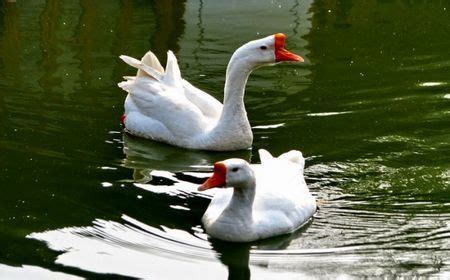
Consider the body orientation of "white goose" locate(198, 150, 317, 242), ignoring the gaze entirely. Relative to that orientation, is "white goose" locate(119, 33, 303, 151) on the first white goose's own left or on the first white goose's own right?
on the first white goose's own right

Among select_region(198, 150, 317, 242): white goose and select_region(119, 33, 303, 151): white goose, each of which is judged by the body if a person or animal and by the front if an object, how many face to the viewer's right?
1

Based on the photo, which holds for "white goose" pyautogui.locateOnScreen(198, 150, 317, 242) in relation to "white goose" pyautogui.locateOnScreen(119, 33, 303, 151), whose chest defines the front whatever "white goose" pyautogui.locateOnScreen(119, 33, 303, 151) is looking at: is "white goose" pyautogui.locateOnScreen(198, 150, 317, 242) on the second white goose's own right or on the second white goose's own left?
on the second white goose's own right

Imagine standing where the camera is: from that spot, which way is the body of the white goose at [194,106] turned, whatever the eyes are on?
to the viewer's right
